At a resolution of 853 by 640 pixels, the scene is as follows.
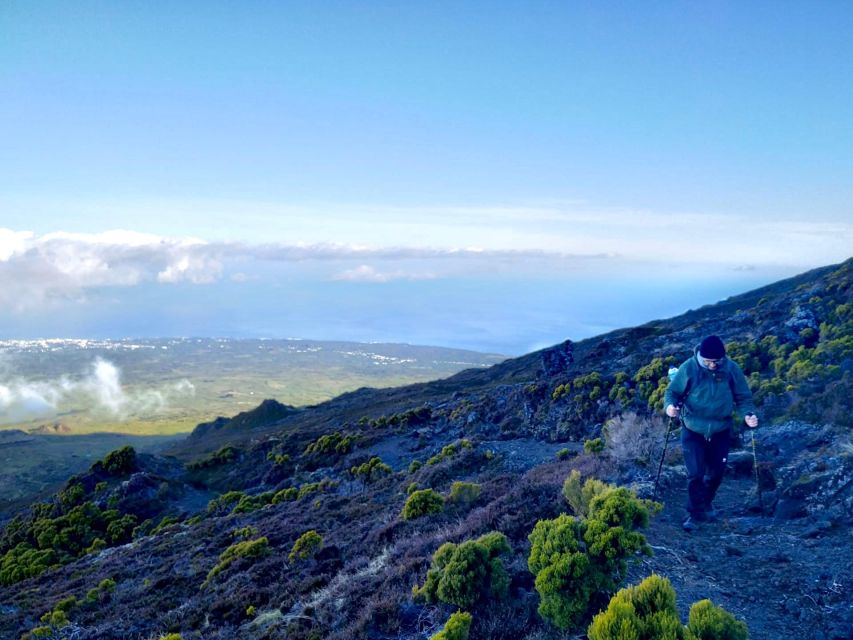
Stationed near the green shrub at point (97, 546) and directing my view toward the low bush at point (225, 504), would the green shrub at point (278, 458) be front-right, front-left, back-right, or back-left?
front-left

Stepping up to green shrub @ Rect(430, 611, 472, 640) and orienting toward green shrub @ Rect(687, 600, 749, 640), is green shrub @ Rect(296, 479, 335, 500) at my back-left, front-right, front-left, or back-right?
back-left

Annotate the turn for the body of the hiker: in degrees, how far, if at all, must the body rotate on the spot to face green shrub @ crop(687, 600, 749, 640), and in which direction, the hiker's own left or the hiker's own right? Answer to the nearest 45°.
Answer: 0° — they already face it

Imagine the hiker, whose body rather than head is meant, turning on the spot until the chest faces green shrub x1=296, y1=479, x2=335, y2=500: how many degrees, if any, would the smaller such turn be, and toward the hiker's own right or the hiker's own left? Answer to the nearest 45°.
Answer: approximately 135° to the hiker's own right

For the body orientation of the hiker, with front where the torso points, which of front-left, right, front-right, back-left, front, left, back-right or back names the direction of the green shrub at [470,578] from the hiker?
front-right

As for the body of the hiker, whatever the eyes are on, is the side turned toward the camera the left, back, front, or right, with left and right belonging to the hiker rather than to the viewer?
front

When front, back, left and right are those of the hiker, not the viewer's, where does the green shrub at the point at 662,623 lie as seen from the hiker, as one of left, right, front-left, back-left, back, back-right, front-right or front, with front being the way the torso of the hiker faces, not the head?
front

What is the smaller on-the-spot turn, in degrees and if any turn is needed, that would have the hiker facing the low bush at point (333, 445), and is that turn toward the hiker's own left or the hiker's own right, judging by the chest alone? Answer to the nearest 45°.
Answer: approximately 135° to the hiker's own right

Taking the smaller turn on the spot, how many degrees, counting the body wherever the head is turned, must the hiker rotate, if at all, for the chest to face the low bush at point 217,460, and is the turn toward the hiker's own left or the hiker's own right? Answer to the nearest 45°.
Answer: approximately 135° to the hiker's own right

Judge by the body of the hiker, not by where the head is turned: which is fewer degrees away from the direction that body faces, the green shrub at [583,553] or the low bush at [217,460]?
the green shrub

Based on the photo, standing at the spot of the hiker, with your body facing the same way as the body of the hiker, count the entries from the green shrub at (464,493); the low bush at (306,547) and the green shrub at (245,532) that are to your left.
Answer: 0
